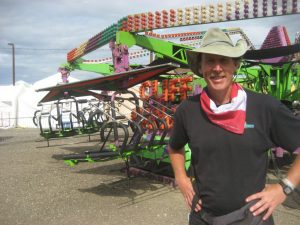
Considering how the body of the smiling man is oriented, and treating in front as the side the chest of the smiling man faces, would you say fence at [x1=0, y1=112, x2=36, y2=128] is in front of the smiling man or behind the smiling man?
behind

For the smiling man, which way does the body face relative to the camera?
toward the camera

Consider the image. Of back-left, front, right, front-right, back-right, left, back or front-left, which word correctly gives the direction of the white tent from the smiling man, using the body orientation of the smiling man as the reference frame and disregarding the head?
back-right

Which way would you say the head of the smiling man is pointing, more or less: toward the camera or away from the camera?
toward the camera
